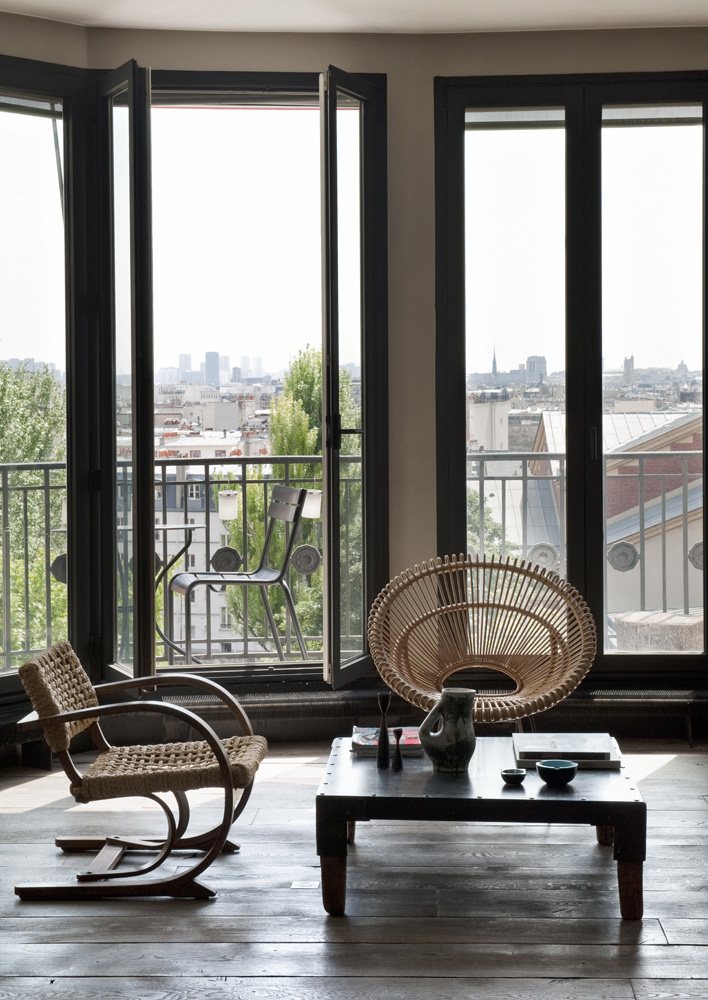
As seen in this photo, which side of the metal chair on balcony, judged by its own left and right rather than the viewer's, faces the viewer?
left

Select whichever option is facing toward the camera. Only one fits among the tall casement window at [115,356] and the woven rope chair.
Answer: the tall casement window

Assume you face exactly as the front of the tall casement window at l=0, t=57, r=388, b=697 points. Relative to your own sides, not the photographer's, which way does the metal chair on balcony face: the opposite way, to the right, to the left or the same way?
to the right

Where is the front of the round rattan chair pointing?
toward the camera

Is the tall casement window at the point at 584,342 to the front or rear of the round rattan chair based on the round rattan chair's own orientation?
to the rear

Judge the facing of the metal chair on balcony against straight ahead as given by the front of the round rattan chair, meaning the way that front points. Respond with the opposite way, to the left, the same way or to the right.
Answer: to the right

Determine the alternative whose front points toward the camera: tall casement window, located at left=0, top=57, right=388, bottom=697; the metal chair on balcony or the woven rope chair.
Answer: the tall casement window

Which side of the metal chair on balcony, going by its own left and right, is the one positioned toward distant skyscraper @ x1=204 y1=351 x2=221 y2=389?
right

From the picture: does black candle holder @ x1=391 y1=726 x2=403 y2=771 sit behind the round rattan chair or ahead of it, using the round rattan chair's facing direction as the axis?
ahead

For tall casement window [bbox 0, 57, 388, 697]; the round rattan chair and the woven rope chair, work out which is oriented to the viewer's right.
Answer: the woven rope chair

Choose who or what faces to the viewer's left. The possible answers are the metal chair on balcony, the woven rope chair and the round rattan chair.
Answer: the metal chair on balcony

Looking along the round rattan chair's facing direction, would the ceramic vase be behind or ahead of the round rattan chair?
ahead

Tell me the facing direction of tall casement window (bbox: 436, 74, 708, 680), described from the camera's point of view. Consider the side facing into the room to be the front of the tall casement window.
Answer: facing the viewer

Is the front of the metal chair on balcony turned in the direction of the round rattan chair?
no

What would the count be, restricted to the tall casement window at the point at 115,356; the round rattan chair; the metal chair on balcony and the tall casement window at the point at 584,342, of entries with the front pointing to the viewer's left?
1

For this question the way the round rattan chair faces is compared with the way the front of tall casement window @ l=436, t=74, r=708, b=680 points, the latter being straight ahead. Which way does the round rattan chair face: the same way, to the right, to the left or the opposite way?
the same way

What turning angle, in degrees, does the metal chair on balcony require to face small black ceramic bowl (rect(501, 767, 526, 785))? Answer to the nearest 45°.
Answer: approximately 90° to its left
